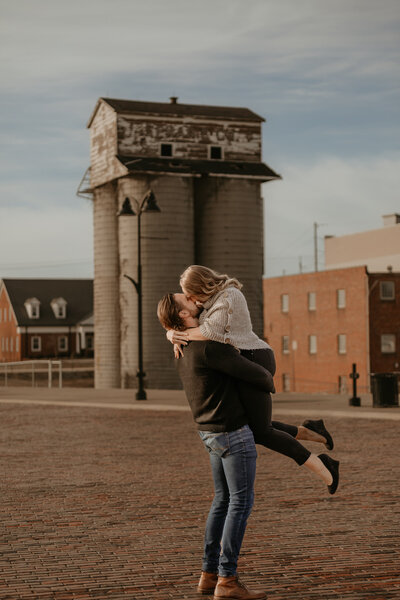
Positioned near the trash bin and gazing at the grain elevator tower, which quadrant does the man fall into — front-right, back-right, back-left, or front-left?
back-left

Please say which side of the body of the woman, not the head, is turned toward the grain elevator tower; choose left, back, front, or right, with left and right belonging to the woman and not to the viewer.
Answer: right

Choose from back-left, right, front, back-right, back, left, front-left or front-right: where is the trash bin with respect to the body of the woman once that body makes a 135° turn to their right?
front-left

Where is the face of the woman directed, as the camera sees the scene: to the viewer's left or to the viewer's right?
to the viewer's left

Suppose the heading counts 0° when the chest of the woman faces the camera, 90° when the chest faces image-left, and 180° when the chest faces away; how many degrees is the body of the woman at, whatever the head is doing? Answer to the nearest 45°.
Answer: approximately 90°
